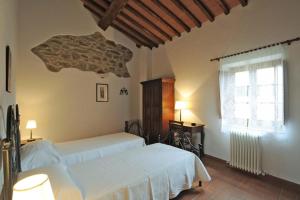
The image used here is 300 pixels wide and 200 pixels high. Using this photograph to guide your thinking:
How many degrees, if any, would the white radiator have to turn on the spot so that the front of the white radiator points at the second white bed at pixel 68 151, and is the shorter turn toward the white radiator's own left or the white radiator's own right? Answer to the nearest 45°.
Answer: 0° — it already faces it

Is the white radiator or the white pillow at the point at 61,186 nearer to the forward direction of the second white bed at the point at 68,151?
the white radiator

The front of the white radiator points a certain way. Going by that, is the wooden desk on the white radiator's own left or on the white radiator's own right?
on the white radiator's own right

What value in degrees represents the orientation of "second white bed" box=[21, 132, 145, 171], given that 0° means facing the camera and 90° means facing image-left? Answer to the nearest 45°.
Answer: approximately 225°

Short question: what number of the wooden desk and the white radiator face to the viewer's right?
0

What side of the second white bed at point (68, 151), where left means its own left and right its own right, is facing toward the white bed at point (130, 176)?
right

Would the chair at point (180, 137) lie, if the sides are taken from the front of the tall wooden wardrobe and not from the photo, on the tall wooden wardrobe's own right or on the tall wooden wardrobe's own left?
on the tall wooden wardrobe's own left

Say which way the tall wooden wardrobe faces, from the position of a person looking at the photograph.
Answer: facing the viewer and to the left of the viewer

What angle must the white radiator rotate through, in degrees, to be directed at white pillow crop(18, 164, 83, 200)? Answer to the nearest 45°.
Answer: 0° — it already faces it
